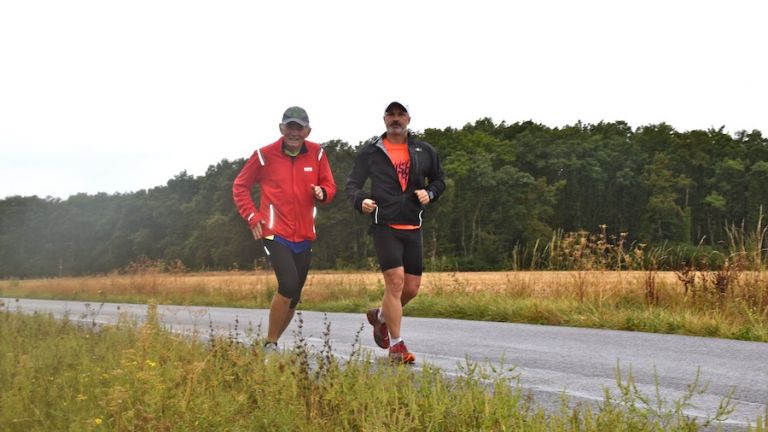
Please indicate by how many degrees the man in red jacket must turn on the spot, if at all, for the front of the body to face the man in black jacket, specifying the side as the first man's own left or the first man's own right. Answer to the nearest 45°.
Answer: approximately 90° to the first man's own left

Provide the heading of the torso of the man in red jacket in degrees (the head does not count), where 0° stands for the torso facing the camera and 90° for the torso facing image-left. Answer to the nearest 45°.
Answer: approximately 0°
